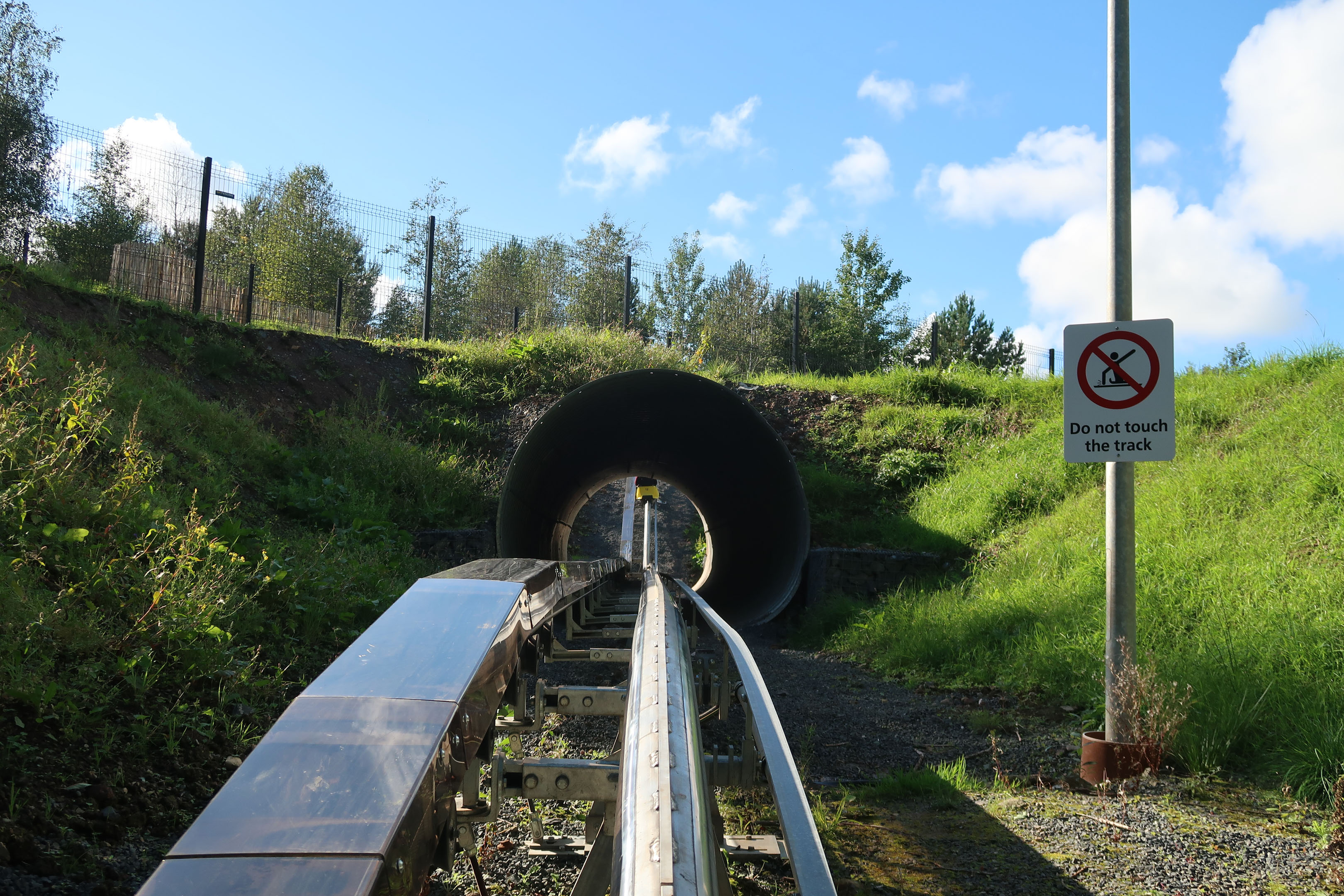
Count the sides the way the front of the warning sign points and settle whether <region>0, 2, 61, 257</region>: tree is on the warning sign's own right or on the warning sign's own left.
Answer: on the warning sign's own right

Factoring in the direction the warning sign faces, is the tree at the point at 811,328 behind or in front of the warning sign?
behind

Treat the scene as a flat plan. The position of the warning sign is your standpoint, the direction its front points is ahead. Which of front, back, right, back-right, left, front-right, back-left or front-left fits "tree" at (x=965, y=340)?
back

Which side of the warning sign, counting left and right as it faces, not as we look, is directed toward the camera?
front

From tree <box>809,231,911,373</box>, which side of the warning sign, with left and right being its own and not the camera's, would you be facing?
back

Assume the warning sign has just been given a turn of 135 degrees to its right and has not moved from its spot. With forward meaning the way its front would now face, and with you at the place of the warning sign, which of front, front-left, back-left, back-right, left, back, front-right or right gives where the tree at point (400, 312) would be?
front

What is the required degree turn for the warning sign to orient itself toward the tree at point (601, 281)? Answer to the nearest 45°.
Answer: approximately 135° to its right

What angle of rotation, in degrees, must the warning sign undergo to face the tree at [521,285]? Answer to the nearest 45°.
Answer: approximately 135° to its right

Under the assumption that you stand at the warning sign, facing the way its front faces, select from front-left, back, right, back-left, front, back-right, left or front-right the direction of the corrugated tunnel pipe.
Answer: back-right

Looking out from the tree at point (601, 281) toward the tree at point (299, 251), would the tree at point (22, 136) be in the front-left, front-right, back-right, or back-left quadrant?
front-left

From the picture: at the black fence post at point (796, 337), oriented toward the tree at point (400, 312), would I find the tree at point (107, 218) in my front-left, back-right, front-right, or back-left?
front-left
